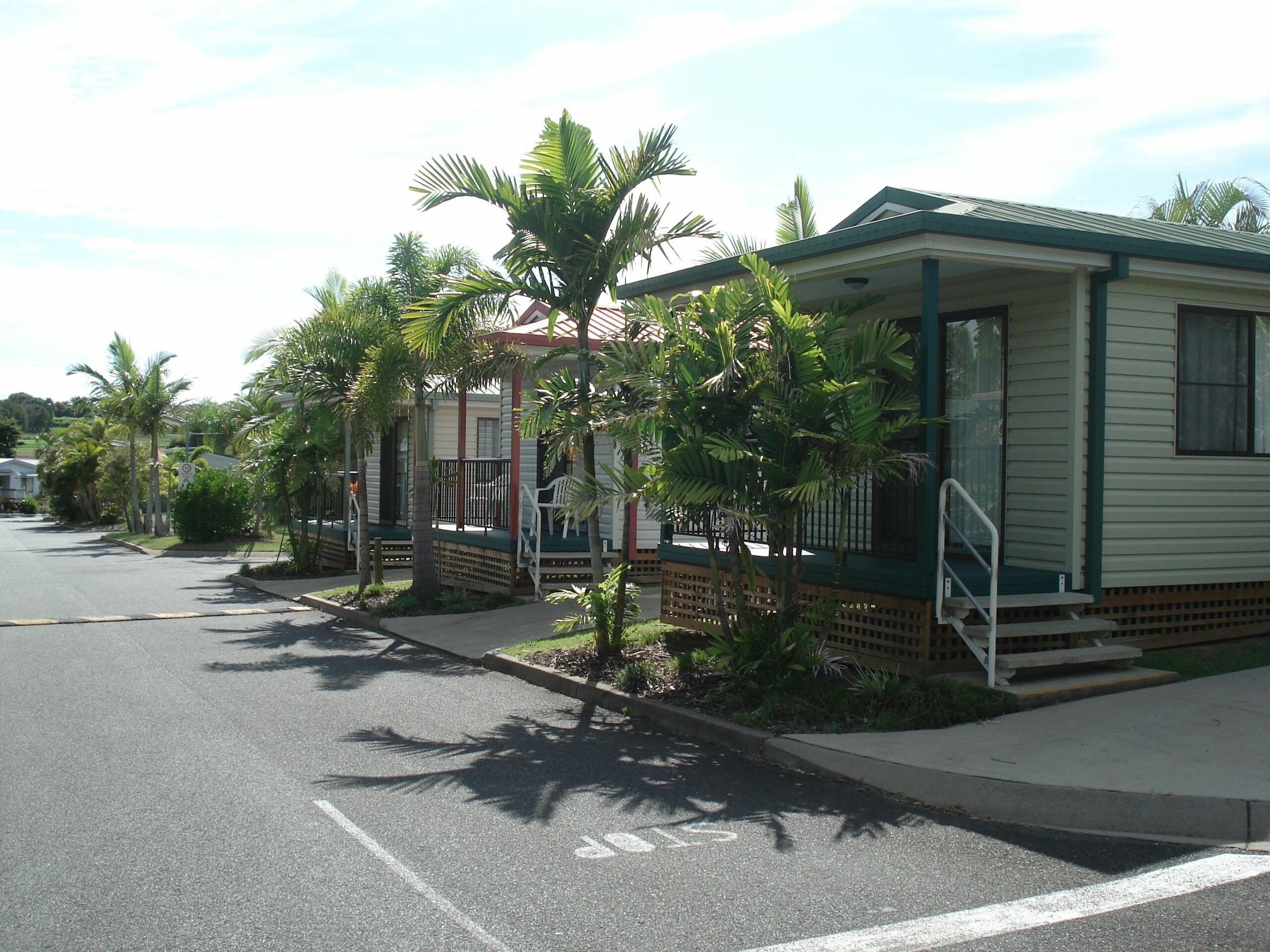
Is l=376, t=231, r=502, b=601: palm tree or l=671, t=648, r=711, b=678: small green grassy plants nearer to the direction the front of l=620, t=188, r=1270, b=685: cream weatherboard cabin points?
the small green grassy plants

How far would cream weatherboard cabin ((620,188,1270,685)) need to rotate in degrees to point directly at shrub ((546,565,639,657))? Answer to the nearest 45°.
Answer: approximately 45° to its right

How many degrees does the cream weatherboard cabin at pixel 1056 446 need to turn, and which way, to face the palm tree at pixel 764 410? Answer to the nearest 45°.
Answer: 0° — it already faces it

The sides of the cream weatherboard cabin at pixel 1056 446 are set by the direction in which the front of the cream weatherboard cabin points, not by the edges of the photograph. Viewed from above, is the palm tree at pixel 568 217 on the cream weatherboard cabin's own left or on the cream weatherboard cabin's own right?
on the cream weatherboard cabin's own right

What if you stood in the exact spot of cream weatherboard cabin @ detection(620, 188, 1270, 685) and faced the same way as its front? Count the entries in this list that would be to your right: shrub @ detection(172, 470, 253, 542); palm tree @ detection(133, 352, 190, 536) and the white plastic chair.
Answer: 3

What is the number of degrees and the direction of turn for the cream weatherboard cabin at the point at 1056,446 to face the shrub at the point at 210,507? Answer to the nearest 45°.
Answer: approximately 90° to its right

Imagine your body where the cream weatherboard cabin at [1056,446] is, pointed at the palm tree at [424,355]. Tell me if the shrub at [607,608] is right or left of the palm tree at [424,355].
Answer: left

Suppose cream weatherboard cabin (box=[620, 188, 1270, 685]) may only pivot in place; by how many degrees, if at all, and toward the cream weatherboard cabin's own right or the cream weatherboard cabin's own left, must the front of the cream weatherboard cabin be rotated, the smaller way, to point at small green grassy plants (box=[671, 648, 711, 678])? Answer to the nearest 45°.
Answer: approximately 45° to the cream weatherboard cabin's own right

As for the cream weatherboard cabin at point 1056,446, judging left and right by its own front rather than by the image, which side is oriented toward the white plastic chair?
right

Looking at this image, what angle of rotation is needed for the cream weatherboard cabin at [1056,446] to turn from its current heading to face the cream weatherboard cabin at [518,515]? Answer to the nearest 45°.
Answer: approximately 90° to its right

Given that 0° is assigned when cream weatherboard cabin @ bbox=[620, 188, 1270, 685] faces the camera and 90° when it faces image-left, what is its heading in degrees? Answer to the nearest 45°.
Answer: approximately 45°

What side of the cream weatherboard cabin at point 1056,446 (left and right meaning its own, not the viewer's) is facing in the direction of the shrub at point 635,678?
front

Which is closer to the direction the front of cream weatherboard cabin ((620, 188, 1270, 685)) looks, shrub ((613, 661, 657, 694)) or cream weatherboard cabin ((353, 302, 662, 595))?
the shrub

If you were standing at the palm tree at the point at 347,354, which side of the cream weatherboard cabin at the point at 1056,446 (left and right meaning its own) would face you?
right

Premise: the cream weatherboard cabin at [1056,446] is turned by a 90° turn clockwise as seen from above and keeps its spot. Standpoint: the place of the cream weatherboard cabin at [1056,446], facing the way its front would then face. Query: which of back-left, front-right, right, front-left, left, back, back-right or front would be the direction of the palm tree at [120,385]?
front
